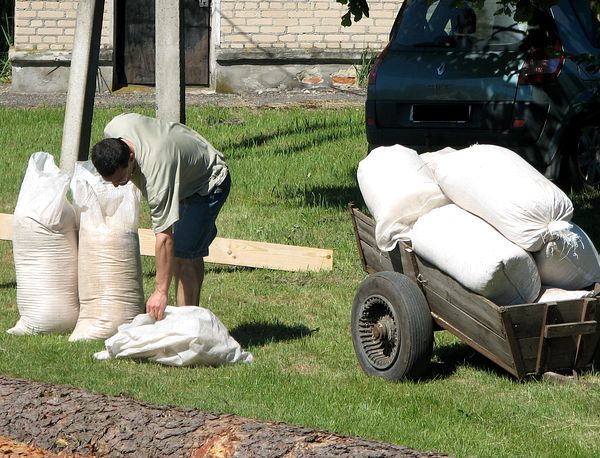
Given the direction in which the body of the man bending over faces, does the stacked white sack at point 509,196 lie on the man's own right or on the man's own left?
on the man's own left

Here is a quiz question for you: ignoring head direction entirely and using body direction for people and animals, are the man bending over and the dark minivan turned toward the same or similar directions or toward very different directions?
very different directions

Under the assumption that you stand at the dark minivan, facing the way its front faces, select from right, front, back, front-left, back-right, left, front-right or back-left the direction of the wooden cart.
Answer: back-right

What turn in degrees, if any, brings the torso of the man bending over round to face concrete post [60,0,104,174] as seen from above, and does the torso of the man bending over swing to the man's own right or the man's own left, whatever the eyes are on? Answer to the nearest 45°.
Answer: approximately 135° to the man's own right

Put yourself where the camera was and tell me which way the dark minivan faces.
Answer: facing away from the viewer and to the right of the viewer

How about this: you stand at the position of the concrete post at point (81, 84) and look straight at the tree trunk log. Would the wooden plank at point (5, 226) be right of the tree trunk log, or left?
right

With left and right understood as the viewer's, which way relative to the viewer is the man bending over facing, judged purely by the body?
facing the viewer and to the left of the viewer

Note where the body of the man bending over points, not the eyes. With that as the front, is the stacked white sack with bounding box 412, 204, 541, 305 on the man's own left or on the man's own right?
on the man's own left

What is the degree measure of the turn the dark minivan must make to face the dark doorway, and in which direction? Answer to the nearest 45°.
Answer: approximately 90° to its left

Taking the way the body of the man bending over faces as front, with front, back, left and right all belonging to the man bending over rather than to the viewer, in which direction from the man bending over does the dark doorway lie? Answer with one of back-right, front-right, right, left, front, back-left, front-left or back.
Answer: back-right
